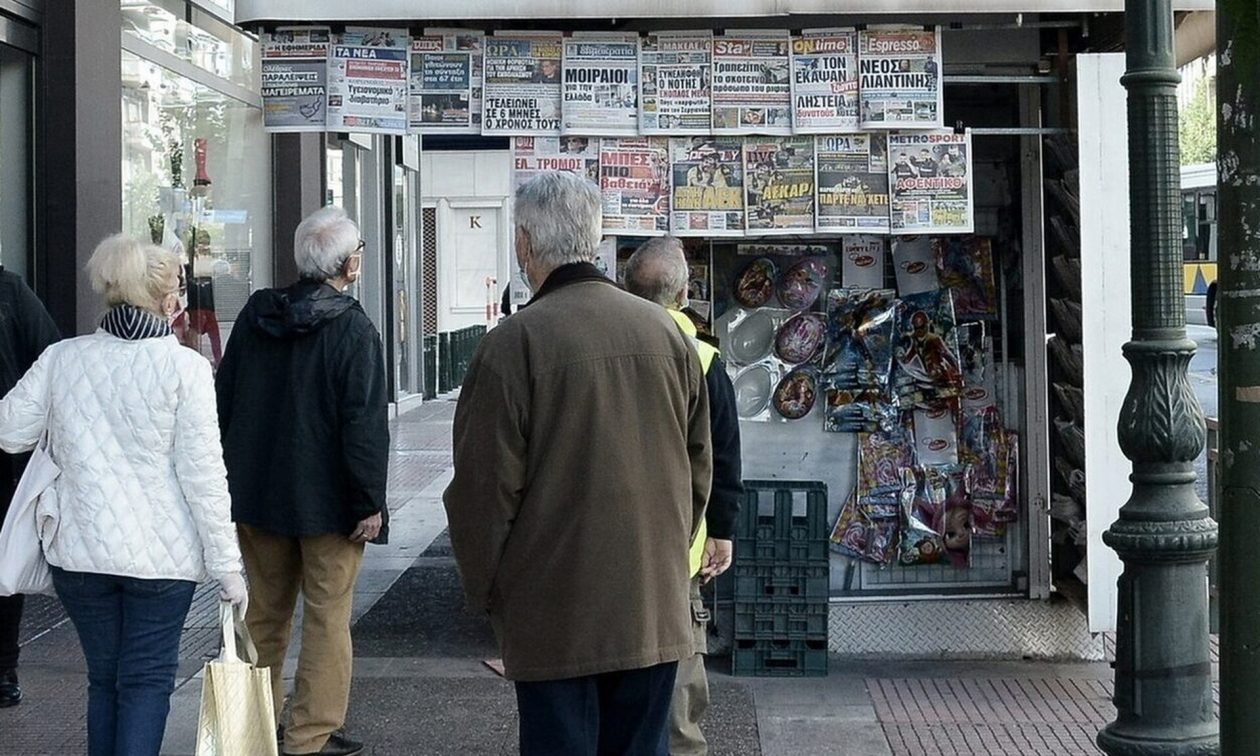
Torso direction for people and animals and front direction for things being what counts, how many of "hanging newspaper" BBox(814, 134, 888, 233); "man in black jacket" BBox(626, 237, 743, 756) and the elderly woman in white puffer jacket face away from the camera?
2

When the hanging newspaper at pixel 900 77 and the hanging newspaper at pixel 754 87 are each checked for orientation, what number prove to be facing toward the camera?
2

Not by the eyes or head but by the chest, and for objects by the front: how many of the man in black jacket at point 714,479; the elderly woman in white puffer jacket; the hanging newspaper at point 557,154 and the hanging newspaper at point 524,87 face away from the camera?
2

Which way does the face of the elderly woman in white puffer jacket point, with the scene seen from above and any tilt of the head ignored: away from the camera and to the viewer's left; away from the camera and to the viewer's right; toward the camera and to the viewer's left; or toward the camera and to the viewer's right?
away from the camera and to the viewer's right

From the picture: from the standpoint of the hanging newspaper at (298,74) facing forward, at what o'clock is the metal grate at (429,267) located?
The metal grate is roughly at 6 o'clock from the hanging newspaper.

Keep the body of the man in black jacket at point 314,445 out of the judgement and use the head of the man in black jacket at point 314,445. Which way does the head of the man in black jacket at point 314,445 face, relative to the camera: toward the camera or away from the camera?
away from the camera

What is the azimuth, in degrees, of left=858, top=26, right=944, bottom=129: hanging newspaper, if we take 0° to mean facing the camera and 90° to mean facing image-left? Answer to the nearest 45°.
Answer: approximately 0°
